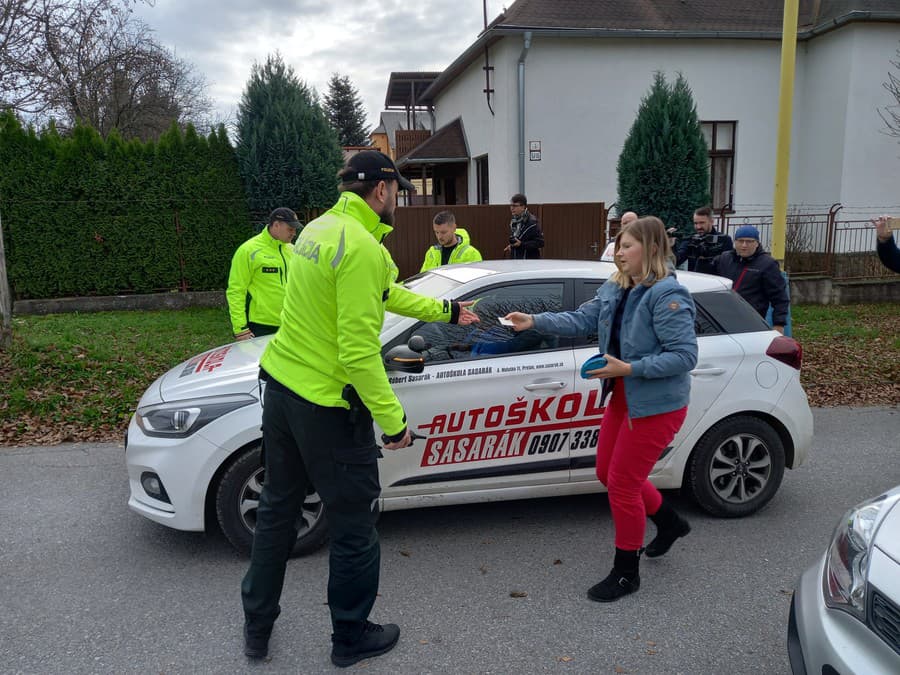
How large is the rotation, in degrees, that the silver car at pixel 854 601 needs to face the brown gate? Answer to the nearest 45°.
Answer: approximately 90° to its right

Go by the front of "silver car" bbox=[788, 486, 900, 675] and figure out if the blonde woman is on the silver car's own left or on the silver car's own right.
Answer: on the silver car's own right

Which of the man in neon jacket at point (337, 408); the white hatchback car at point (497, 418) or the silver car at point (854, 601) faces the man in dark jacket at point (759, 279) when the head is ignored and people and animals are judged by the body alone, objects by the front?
the man in neon jacket

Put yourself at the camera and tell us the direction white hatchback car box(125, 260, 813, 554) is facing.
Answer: facing to the left of the viewer

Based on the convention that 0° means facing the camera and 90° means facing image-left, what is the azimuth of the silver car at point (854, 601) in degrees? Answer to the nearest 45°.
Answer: approximately 45°

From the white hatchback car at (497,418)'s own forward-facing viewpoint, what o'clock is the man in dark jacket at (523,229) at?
The man in dark jacket is roughly at 3 o'clock from the white hatchback car.

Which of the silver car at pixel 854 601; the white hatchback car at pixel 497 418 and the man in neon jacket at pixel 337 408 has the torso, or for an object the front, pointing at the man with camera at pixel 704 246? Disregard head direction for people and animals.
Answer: the man in neon jacket

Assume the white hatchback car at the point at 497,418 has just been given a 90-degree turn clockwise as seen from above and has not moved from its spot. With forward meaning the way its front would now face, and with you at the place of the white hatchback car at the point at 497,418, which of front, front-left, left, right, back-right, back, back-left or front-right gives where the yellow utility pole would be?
front-right

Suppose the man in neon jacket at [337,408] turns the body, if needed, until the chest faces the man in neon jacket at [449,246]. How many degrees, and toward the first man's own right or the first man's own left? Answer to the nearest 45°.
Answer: approximately 45° to the first man's own left

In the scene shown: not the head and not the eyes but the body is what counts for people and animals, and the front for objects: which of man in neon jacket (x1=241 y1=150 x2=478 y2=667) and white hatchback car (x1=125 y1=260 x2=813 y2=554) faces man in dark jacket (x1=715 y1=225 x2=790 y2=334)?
the man in neon jacket

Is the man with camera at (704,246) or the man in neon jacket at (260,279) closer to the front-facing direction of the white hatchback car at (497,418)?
the man in neon jacket

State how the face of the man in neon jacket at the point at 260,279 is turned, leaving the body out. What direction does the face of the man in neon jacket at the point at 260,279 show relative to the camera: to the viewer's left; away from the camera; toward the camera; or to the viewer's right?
to the viewer's right

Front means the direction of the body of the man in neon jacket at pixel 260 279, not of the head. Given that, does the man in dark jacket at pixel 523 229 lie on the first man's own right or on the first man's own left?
on the first man's own left

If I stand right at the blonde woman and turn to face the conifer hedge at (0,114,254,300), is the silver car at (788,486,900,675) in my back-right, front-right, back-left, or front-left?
back-left

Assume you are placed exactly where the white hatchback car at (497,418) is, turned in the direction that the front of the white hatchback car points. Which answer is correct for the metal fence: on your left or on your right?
on your right
